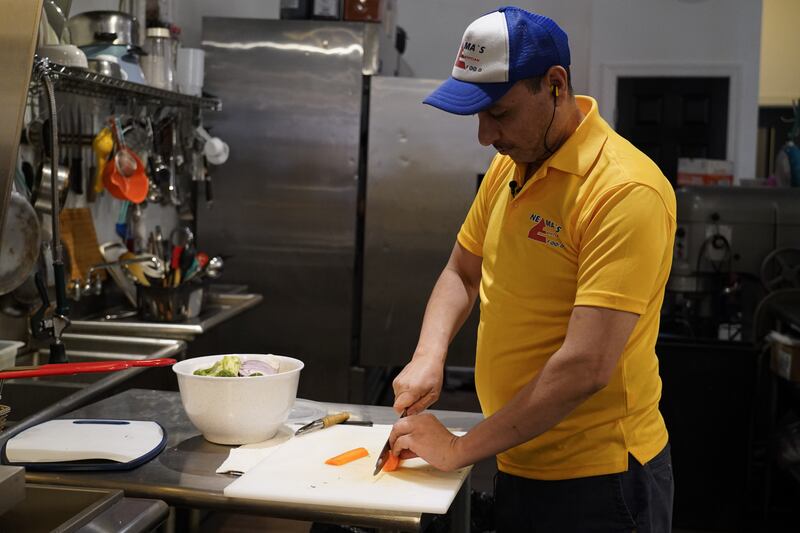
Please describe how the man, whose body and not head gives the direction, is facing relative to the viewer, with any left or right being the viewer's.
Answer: facing the viewer and to the left of the viewer

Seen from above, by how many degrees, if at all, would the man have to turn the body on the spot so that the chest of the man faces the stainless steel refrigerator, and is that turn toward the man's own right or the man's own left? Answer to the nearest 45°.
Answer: approximately 90° to the man's own right

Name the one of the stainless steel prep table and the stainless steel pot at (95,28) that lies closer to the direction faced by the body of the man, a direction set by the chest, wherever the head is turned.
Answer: the stainless steel prep table

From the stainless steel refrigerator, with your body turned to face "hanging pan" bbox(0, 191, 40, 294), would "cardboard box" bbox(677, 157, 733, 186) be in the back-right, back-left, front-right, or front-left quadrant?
back-left

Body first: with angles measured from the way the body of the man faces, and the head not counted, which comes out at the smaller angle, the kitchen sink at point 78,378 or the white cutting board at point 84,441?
the white cutting board

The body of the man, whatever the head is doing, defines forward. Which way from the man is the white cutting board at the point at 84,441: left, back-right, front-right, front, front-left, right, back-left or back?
front-right

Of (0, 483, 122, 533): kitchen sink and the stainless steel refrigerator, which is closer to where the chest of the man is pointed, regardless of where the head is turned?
the kitchen sink

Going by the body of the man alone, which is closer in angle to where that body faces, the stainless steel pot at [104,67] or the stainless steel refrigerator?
the stainless steel pot

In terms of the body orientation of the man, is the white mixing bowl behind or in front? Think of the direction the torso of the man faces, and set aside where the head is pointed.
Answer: in front

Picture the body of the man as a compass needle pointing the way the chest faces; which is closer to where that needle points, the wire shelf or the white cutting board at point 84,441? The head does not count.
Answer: the white cutting board

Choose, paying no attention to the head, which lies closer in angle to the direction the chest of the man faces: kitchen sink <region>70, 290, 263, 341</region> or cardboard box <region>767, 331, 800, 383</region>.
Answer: the kitchen sink
